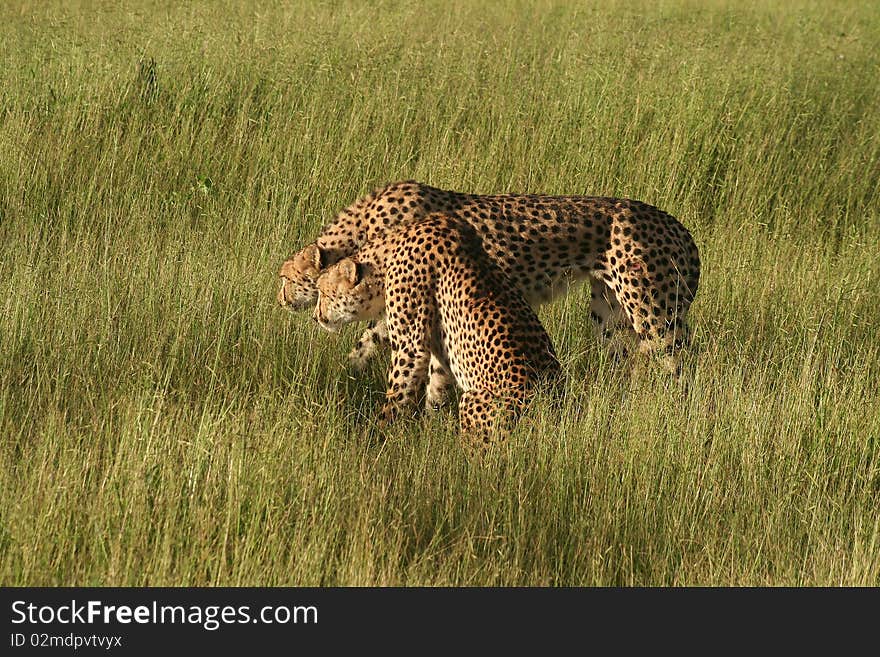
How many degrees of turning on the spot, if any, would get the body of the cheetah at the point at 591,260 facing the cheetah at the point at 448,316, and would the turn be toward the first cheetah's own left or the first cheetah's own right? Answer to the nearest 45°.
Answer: approximately 45° to the first cheetah's own left

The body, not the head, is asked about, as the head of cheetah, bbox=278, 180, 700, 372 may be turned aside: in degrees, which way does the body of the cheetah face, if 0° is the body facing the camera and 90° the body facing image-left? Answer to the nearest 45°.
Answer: approximately 90°
